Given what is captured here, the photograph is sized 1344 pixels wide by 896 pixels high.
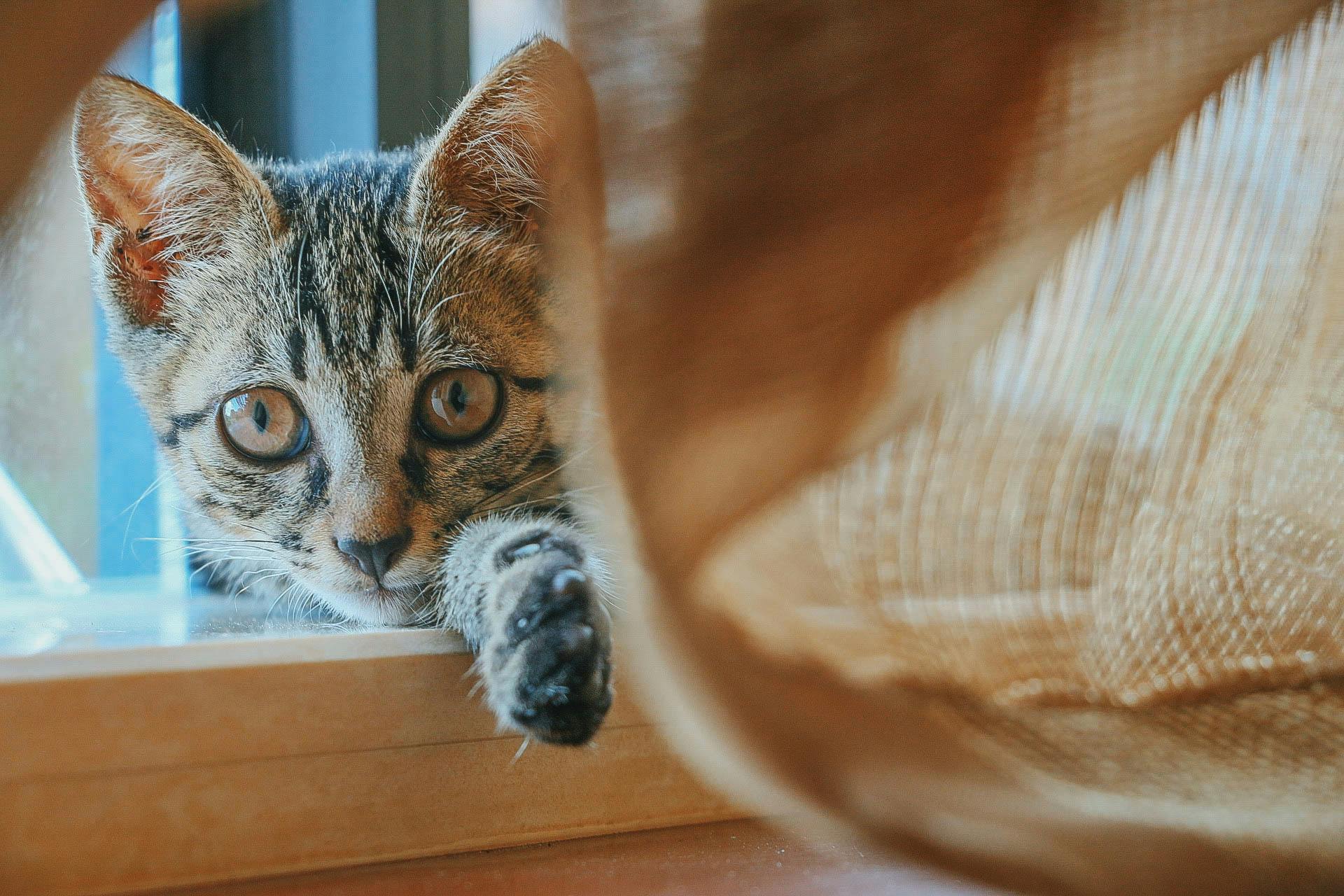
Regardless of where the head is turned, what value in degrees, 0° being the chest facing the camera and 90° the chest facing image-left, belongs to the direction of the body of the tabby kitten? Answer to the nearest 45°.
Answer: approximately 0°

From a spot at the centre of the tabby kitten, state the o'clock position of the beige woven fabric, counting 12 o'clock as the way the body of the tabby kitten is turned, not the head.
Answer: The beige woven fabric is roughly at 11 o'clock from the tabby kitten.
